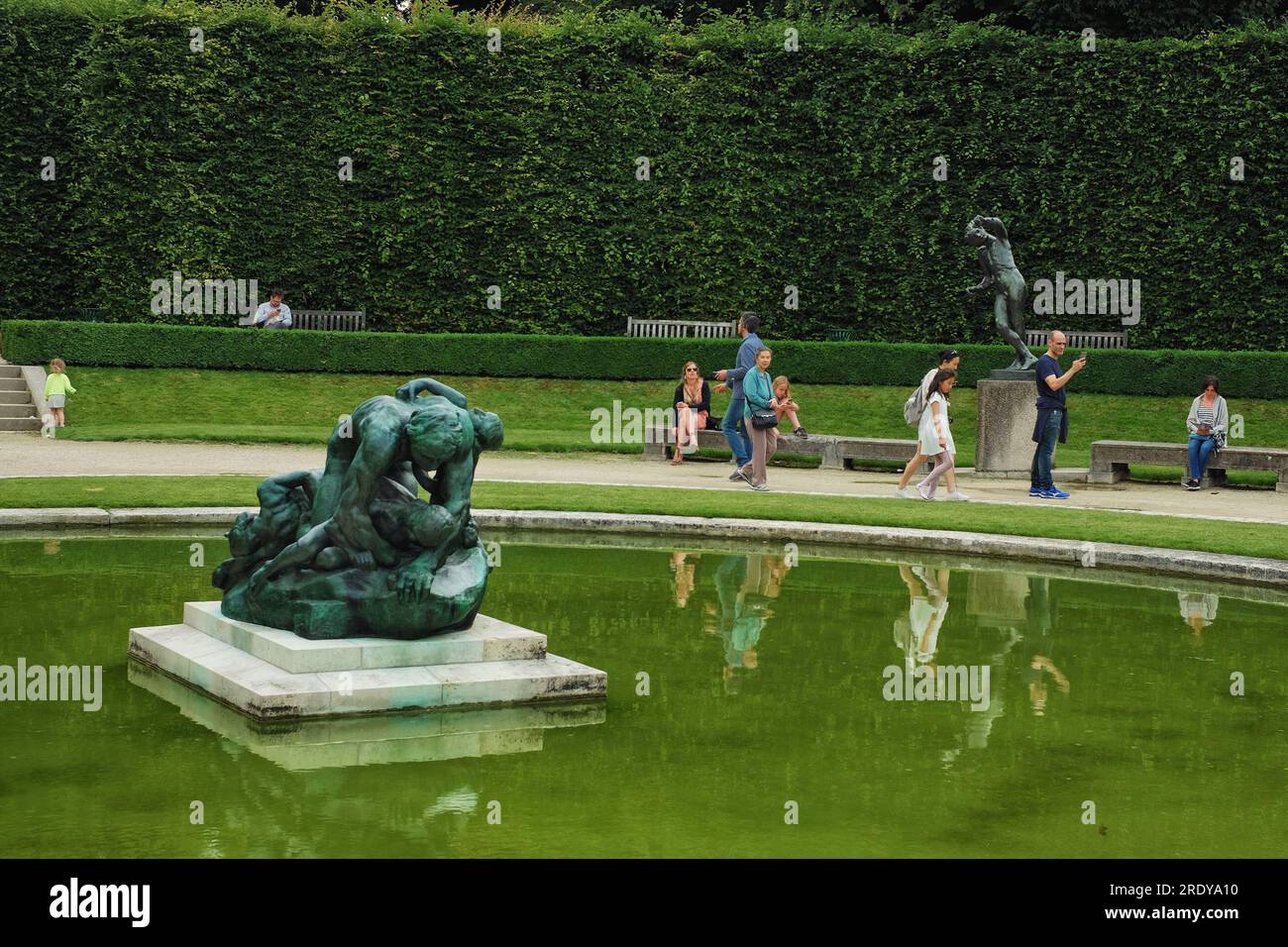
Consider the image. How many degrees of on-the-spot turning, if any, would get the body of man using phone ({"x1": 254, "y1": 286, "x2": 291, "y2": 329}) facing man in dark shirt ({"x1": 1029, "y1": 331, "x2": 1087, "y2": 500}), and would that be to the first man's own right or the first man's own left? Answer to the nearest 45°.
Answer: approximately 45° to the first man's own left

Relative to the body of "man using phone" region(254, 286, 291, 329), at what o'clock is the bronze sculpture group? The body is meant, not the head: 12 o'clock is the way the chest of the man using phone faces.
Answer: The bronze sculpture group is roughly at 12 o'clock from the man using phone.

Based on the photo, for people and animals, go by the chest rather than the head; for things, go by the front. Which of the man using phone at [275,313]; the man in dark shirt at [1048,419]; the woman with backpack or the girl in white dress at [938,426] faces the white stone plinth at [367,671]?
the man using phone

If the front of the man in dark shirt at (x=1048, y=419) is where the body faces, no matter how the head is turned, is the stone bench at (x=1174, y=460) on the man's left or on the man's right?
on the man's left

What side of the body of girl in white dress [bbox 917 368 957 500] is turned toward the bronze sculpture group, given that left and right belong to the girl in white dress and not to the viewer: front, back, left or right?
right

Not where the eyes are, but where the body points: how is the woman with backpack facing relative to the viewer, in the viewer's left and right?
facing to the right of the viewer

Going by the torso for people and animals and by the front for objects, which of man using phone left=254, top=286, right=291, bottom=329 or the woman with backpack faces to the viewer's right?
the woman with backpack
